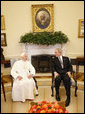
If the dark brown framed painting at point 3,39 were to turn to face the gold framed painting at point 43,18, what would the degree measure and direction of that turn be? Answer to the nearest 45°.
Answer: approximately 90° to its left

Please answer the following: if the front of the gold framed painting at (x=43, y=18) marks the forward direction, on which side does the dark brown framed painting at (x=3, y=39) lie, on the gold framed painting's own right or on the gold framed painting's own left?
on the gold framed painting's own right

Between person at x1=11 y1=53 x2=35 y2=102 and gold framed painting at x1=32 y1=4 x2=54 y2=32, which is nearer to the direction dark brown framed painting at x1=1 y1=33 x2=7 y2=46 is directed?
the person
